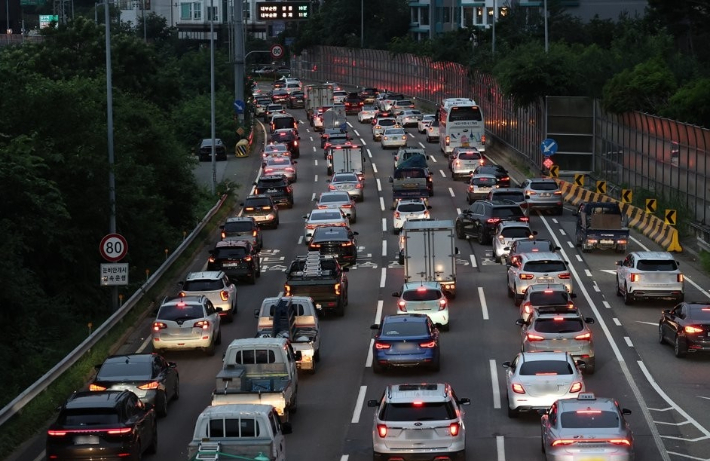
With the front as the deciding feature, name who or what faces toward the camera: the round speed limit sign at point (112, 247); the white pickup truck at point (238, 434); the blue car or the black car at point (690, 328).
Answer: the round speed limit sign

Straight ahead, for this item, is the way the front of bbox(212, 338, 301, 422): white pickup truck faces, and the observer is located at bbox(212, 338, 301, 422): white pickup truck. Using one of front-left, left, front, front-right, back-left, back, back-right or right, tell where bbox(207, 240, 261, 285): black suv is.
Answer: front

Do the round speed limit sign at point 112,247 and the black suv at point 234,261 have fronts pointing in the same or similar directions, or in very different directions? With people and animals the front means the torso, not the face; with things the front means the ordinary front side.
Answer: very different directions

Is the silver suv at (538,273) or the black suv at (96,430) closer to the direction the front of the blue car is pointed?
the silver suv

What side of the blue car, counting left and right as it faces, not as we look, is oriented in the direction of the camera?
back

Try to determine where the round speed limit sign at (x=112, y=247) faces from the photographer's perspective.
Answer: facing the viewer

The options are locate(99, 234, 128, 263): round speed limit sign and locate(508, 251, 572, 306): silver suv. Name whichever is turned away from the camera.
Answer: the silver suv

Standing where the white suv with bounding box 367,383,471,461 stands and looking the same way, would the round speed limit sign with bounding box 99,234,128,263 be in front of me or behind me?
in front

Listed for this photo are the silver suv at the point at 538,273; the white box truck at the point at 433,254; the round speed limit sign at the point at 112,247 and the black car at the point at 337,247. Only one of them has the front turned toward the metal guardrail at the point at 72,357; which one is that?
the round speed limit sign

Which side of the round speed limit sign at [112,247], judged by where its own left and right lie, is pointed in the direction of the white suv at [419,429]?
front

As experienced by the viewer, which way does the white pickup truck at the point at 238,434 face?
facing away from the viewer

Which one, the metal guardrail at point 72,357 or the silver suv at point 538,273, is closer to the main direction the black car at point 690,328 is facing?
the silver suv

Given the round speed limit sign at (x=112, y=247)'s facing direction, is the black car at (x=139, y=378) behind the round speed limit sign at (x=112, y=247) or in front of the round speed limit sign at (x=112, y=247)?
in front

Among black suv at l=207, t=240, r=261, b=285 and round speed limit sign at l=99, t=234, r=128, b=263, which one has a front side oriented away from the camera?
the black suv

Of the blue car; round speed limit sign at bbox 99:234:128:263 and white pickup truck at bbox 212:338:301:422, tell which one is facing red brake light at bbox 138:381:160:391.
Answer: the round speed limit sign

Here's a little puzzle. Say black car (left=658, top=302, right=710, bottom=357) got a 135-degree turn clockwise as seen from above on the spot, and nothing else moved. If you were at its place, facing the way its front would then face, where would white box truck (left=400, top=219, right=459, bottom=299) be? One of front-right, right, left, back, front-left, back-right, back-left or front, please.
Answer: back-left

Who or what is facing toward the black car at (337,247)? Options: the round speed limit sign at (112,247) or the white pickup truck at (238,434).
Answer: the white pickup truck

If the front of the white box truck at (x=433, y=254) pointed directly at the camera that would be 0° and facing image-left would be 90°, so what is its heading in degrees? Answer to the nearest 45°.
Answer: approximately 180°

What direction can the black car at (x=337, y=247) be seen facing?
away from the camera

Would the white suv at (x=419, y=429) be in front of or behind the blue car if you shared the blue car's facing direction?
behind

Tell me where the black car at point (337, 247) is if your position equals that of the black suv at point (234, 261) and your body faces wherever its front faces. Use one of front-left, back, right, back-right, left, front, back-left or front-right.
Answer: front-right

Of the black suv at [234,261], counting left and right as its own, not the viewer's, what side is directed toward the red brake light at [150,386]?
back

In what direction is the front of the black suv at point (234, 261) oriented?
away from the camera
